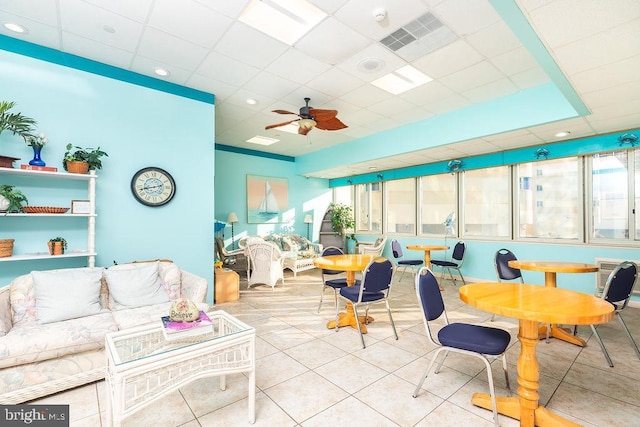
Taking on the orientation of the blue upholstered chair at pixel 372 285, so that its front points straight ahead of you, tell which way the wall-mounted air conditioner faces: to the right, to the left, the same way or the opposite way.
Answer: to the left

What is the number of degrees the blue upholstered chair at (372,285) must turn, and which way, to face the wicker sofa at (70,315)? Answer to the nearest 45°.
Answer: approximately 45° to its left

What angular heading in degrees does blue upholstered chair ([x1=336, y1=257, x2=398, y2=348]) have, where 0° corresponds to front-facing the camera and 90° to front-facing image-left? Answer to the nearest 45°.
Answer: approximately 135°

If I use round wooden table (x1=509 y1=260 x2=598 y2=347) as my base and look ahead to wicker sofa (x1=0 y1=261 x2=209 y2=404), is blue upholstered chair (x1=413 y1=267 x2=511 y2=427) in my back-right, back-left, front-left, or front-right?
front-left

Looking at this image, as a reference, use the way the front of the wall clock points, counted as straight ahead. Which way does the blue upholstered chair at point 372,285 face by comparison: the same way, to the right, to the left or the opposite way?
the opposite way

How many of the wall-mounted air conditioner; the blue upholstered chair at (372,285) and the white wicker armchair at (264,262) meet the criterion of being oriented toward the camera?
1

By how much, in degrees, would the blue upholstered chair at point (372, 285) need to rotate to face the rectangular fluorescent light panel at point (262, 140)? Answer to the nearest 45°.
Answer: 0° — it already faces it

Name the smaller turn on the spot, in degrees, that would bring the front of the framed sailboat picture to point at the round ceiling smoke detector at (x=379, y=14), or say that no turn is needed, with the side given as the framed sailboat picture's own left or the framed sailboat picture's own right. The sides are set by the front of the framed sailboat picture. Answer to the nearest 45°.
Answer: approximately 45° to the framed sailboat picture's own right
